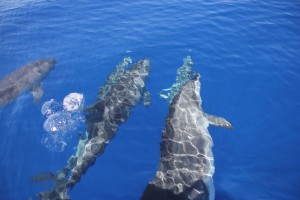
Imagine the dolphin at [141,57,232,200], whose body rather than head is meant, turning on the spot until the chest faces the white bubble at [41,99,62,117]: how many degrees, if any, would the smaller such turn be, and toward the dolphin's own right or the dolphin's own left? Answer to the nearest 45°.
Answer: approximately 90° to the dolphin's own left

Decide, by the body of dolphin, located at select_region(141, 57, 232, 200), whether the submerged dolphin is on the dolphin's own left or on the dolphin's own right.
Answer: on the dolphin's own left

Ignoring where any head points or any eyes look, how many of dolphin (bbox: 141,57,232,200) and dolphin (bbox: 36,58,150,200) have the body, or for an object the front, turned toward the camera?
0

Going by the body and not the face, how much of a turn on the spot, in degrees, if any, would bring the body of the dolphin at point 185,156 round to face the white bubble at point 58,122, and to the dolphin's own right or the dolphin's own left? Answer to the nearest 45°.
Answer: approximately 90° to the dolphin's own left

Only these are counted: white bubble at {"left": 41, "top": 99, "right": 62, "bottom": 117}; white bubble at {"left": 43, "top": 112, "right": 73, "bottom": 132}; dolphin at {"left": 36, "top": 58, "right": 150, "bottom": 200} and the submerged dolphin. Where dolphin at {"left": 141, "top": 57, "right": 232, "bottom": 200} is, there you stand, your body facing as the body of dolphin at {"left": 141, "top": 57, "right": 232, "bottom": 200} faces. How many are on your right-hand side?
0

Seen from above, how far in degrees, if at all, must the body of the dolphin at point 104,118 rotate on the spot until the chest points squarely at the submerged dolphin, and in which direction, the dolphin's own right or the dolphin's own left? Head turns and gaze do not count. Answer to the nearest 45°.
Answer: approximately 90° to the dolphin's own left

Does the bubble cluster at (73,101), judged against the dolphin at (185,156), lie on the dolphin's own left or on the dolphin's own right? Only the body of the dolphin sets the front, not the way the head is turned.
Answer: on the dolphin's own left

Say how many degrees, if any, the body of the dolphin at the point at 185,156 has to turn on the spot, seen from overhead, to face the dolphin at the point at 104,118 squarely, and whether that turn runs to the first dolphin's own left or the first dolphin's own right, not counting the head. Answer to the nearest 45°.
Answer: approximately 45° to the first dolphin's own left

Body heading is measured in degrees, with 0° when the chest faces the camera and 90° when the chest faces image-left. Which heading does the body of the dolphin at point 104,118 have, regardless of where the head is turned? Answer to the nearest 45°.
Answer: approximately 225°

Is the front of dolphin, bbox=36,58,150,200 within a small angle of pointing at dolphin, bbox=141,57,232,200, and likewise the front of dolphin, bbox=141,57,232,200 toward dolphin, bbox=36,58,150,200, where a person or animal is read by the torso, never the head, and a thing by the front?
no

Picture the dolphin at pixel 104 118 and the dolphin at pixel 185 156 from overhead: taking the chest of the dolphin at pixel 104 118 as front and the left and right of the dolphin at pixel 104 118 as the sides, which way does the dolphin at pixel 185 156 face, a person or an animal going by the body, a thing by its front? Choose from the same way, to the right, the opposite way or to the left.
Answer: the same way

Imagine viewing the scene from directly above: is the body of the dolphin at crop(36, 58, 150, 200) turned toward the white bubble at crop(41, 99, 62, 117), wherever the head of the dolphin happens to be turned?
no

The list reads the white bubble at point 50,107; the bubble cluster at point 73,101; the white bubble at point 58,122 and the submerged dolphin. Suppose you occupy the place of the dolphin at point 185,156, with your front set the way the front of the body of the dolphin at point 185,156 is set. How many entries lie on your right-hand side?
0

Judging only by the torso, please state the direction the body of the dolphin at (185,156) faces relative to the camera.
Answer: away from the camera

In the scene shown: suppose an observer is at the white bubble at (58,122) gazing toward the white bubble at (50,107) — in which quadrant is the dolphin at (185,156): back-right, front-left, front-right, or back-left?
back-right

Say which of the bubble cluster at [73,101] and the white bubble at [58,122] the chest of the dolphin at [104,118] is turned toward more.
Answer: the bubble cluster
